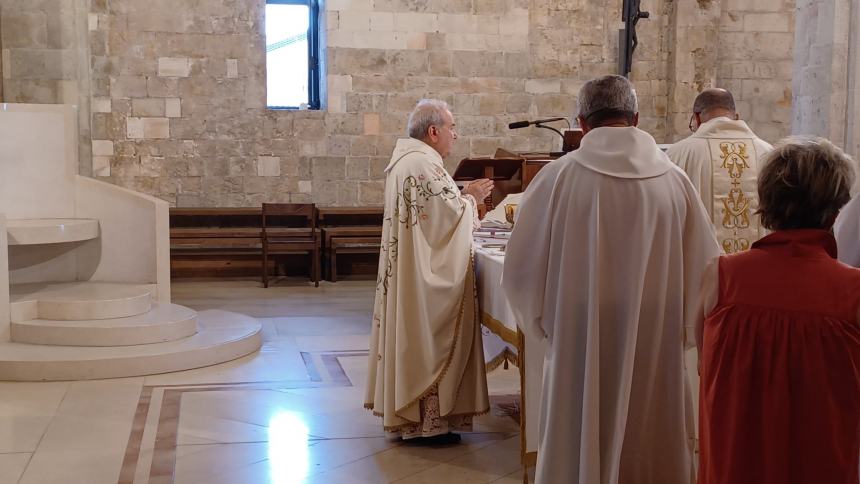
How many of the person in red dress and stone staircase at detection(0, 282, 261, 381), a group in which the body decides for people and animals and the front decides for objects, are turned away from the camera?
1

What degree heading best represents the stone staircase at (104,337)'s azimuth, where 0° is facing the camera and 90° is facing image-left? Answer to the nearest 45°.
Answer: approximately 315°

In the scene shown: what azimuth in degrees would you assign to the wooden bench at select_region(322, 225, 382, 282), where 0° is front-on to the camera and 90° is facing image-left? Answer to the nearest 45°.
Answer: approximately 0°

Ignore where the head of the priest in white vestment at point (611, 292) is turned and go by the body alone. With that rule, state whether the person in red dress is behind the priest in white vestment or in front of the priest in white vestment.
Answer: behind

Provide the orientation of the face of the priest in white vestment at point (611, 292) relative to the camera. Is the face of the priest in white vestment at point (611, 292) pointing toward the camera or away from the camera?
away from the camera

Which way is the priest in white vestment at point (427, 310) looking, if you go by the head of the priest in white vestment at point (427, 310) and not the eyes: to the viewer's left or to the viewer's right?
to the viewer's right

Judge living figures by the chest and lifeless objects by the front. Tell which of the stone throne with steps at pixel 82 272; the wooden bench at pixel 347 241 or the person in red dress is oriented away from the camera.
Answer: the person in red dress

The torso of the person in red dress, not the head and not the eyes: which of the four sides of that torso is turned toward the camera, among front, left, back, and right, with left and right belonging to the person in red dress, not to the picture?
back

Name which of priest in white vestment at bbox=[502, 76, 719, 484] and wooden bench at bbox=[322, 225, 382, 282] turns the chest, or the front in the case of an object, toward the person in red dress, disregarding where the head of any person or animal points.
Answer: the wooden bench

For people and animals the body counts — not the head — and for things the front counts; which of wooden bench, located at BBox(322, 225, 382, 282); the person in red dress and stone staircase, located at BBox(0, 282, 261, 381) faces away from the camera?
the person in red dress

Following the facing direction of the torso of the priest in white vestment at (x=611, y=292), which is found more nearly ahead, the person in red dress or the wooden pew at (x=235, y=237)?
the wooden pew

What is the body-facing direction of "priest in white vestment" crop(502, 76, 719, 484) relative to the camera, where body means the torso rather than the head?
away from the camera
